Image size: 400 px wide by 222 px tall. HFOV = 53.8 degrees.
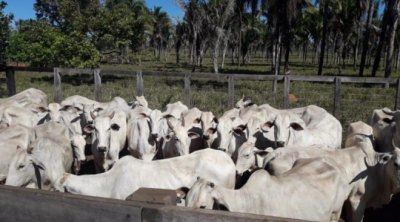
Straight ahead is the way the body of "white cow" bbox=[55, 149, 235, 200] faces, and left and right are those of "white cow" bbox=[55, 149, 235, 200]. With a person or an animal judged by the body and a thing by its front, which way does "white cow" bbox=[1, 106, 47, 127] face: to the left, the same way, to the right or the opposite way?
the opposite way

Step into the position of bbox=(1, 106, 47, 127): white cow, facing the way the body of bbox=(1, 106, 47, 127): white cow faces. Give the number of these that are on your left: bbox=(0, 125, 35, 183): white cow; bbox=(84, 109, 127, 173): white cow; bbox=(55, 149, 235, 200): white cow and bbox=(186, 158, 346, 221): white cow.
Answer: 0

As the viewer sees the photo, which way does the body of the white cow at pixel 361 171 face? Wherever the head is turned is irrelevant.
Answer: to the viewer's right

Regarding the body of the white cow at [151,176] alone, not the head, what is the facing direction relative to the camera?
to the viewer's left

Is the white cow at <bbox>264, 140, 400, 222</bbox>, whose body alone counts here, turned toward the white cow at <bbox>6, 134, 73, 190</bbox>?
no

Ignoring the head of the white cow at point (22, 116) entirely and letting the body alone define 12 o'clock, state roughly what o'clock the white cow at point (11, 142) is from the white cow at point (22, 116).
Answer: the white cow at point (11, 142) is roughly at 3 o'clock from the white cow at point (22, 116).

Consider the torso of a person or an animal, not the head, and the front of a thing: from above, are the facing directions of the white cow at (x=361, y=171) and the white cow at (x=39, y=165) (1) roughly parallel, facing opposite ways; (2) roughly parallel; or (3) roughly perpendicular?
roughly perpendicular

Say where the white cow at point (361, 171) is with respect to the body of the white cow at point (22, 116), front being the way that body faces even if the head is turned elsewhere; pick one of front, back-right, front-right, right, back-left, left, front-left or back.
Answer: front-right

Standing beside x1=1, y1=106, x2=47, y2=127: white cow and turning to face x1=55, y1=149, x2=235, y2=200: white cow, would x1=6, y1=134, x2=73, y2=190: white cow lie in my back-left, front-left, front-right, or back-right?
front-right

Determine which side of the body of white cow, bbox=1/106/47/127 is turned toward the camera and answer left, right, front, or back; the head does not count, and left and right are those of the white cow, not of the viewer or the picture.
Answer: right
